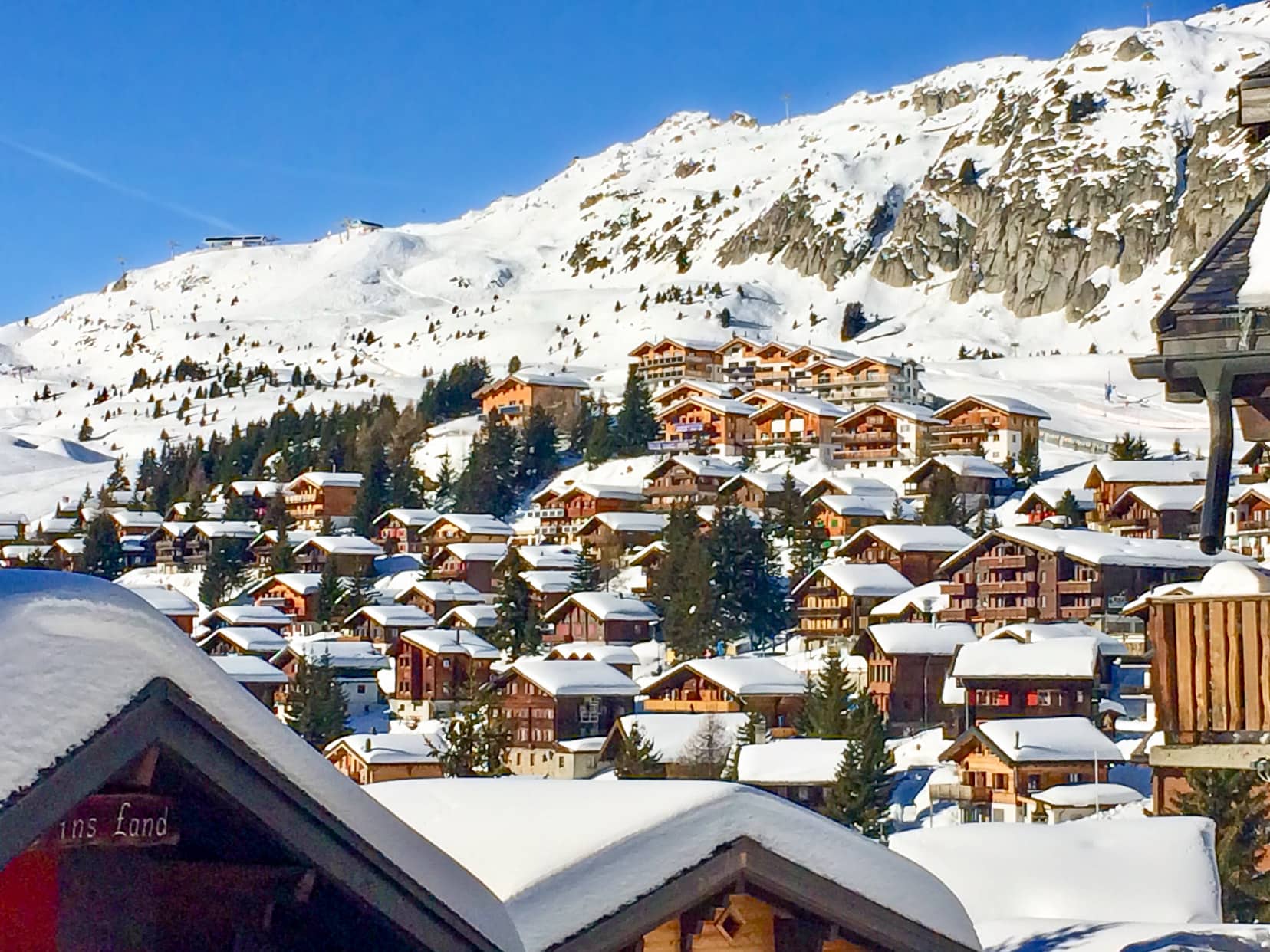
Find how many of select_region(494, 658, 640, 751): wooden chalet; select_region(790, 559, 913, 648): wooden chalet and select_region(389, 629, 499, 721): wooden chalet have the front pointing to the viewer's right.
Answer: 0

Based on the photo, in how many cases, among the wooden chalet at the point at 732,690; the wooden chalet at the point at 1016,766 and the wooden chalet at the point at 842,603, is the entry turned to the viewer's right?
0

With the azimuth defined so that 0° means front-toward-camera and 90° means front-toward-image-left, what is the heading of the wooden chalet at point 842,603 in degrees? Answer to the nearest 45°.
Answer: approximately 45°

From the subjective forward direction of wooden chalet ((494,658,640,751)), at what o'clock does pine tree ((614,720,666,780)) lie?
The pine tree is roughly at 10 o'clock from the wooden chalet.

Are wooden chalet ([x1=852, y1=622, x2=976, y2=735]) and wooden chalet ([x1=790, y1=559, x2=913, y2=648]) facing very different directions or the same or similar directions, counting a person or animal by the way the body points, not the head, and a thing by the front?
same or similar directions

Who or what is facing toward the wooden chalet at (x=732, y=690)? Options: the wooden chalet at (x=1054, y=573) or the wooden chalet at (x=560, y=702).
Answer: the wooden chalet at (x=1054, y=573)

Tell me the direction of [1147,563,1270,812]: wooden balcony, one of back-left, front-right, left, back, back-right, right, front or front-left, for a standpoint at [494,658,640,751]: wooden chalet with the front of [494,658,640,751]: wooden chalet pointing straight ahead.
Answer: front-left

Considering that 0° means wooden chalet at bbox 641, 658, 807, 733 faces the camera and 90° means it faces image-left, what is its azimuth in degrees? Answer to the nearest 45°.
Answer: approximately 45°

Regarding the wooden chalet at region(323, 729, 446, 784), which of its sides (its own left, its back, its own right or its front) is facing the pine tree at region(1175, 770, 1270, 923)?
left

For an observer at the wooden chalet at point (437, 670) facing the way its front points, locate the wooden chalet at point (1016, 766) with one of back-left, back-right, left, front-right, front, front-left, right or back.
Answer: left

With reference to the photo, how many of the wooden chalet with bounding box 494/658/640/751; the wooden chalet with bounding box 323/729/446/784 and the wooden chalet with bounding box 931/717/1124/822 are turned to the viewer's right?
0

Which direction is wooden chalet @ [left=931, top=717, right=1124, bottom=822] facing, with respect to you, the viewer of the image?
facing the viewer and to the left of the viewer

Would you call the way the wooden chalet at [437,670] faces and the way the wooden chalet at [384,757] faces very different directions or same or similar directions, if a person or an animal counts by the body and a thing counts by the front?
same or similar directions

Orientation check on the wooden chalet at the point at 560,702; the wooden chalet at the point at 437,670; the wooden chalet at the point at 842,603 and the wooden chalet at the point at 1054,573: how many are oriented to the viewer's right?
0

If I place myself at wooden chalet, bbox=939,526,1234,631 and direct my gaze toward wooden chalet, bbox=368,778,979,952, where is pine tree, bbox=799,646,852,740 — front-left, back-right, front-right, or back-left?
front-right

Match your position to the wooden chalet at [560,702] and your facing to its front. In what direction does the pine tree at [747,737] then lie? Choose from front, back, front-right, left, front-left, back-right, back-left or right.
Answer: left

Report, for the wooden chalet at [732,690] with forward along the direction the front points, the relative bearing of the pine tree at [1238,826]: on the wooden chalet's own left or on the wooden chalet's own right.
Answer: on the wooden chalet's own left

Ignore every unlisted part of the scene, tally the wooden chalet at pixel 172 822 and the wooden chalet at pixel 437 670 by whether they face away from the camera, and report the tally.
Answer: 0
